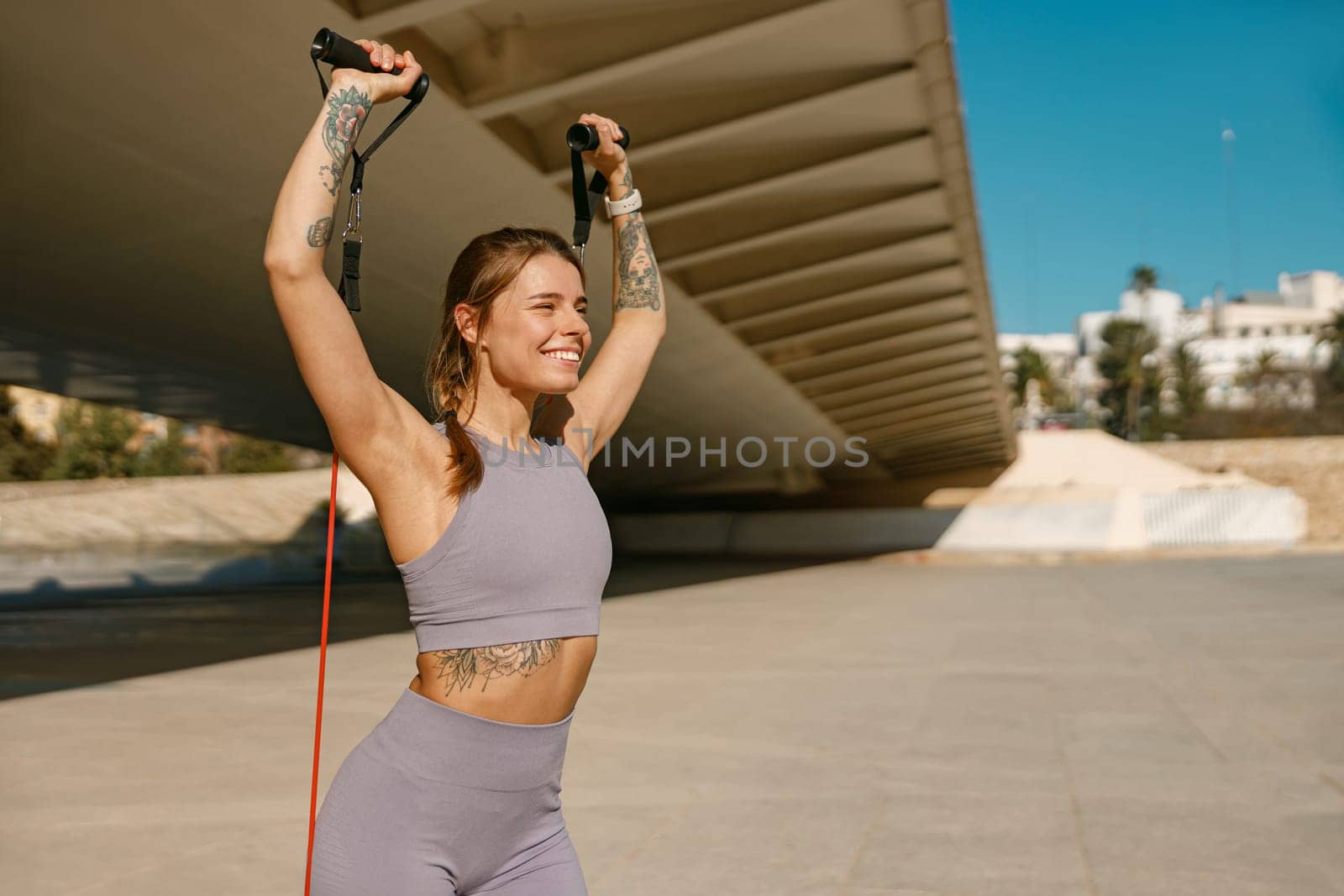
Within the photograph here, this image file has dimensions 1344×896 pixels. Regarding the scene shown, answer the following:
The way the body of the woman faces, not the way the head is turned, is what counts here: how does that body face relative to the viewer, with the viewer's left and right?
facing the viewer and to the right of the viewer

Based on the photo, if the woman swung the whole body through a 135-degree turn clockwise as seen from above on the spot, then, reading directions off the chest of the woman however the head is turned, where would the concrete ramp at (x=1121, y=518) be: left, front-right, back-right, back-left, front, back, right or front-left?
back-right

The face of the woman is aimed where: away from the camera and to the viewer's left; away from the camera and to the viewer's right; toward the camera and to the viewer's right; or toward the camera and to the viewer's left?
toward the camera and to the viewer's right
